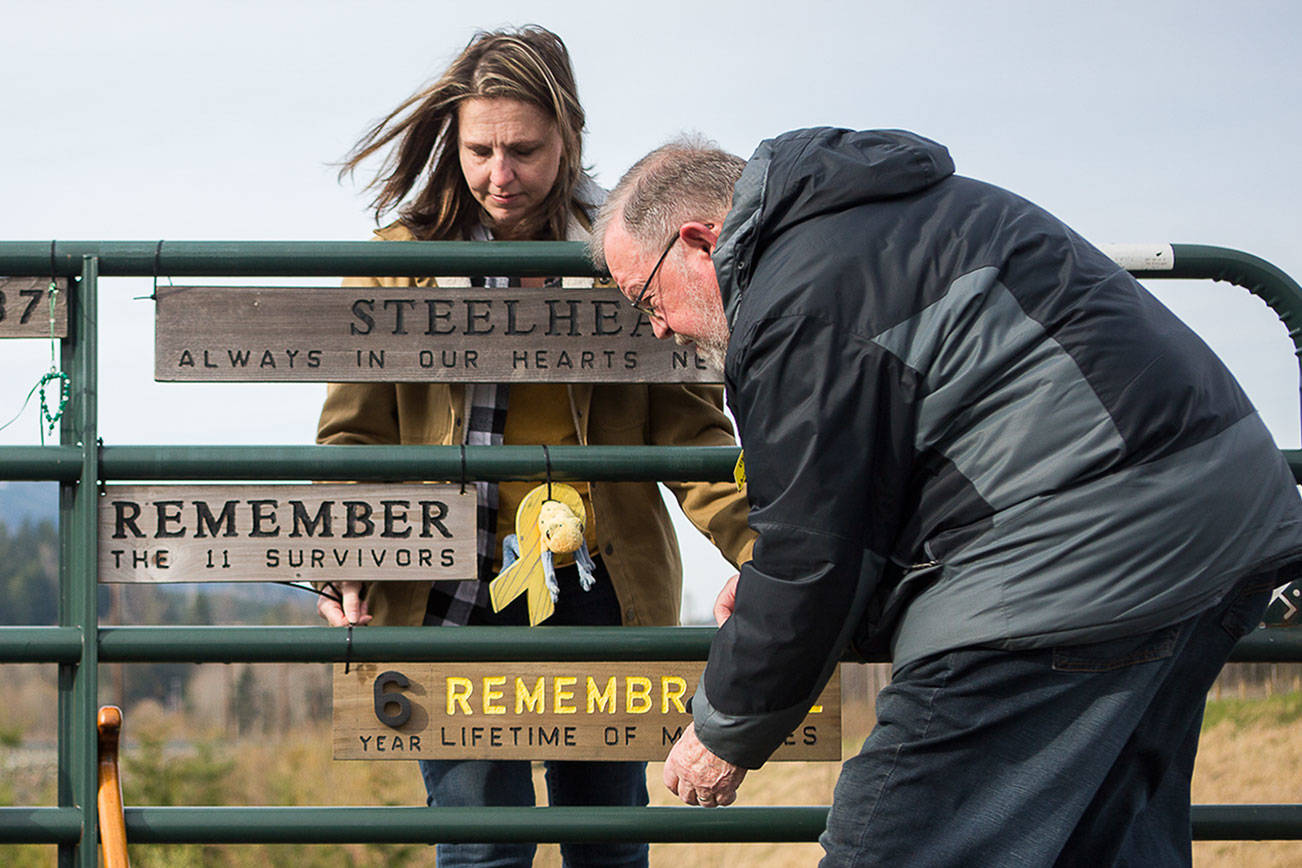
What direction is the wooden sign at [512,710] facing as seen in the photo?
toward the camera

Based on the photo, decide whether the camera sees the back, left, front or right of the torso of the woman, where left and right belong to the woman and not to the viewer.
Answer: front

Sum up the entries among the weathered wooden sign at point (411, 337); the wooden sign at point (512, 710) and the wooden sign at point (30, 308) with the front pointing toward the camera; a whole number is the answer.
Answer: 3

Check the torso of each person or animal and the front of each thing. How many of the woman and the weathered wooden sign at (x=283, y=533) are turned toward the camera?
2

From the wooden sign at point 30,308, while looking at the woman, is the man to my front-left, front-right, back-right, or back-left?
front-right

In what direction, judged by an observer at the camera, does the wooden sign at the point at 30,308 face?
facing the viewer

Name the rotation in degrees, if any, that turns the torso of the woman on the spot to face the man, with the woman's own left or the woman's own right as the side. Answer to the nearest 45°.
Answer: approximately 45° to the woman's own left

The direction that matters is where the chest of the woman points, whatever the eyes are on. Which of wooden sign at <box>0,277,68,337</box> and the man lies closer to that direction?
the man

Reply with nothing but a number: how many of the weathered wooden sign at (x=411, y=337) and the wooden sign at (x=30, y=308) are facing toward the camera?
2

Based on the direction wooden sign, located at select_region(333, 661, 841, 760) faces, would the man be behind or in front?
in front

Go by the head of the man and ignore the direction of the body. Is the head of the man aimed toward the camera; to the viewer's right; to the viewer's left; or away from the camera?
to the viewer's left
